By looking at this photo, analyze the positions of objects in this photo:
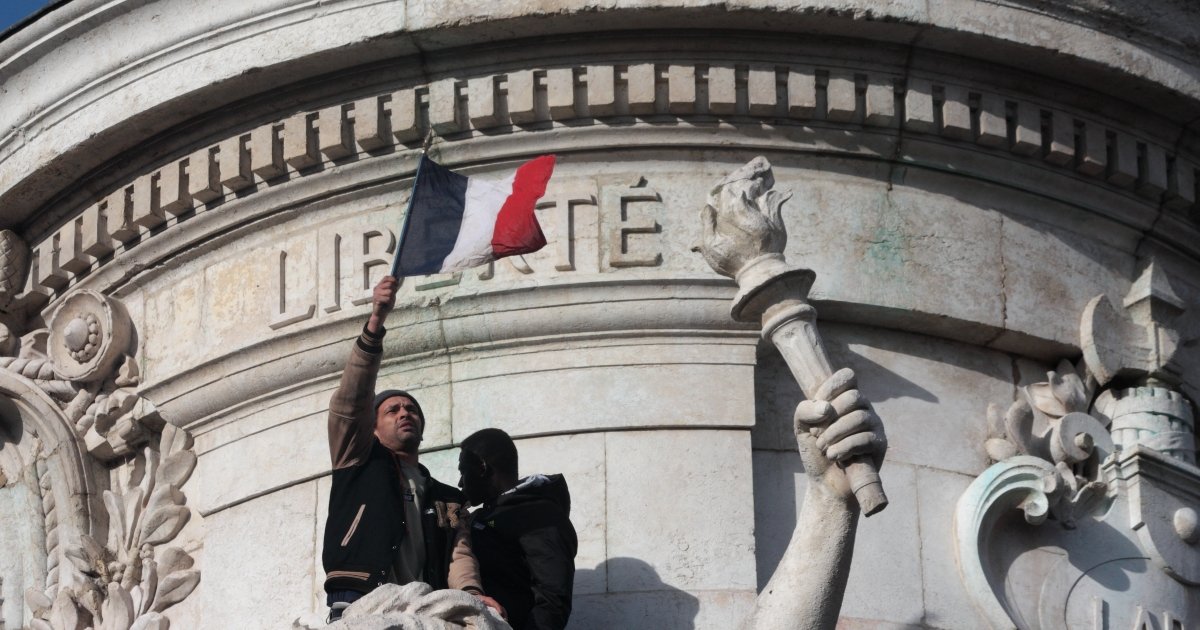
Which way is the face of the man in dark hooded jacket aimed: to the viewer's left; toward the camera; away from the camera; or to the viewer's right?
to the viewer's left

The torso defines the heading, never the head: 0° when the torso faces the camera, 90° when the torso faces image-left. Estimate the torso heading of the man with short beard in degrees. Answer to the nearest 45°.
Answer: approximately 315°
